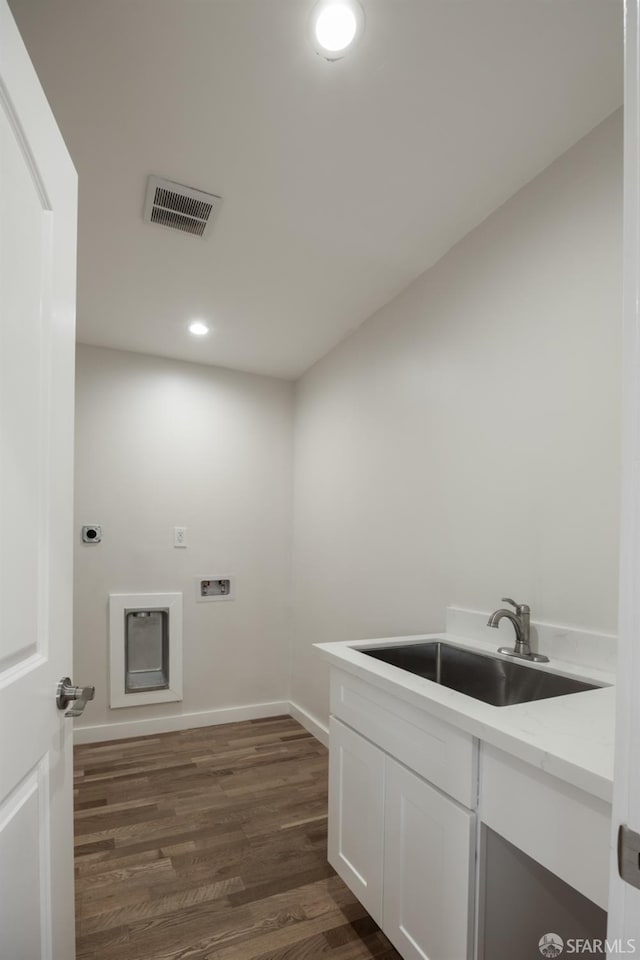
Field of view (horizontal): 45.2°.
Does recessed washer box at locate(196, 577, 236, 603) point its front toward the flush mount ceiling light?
yes

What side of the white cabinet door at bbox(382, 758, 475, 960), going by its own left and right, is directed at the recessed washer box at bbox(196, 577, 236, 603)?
right

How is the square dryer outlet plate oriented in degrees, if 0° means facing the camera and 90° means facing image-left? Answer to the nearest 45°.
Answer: approximately 0°

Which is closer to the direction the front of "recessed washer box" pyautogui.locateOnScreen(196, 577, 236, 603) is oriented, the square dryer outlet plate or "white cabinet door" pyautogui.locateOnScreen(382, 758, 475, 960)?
the white cabinet door

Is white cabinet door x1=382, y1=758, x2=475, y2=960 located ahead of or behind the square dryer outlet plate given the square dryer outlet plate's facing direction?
ahead

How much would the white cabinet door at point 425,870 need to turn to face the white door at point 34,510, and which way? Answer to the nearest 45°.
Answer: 0° — it already faces it

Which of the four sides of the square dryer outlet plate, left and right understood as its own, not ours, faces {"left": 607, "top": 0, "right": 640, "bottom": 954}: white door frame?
front
